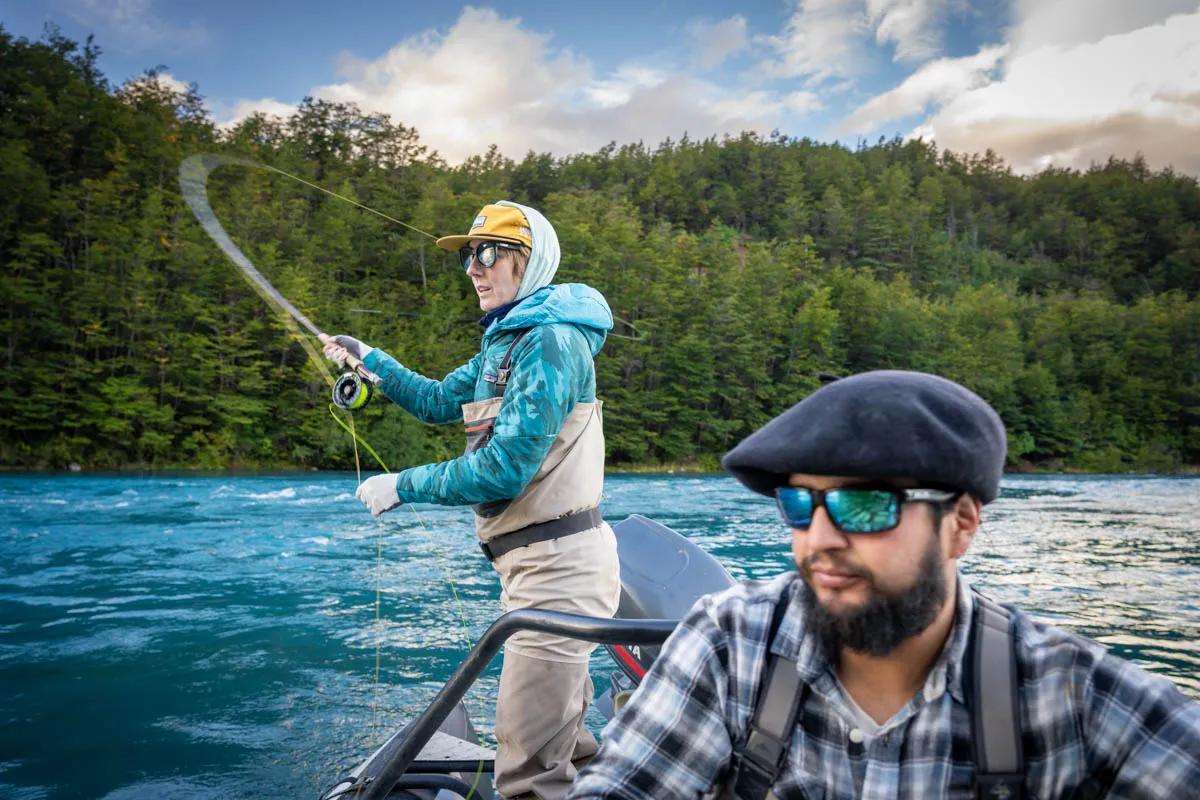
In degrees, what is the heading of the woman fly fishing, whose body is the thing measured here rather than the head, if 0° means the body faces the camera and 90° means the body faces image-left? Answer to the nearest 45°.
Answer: approximately 90°

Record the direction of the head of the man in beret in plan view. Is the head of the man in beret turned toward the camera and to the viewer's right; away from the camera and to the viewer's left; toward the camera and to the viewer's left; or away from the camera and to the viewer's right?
toward the camera and to the viewer's left
